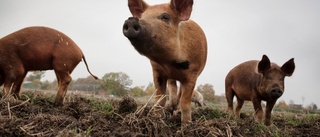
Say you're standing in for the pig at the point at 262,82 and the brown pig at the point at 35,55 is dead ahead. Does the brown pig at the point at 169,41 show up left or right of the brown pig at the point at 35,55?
left

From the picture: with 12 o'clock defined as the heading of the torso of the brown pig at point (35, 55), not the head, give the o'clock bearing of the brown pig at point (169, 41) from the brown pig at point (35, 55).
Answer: the brown pig at point (169, 41) is roughly at 8 o'clock from the brown pig at point (35, 55).

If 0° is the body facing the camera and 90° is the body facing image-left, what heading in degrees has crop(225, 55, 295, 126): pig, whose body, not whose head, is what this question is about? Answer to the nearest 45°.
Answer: approximately 315°

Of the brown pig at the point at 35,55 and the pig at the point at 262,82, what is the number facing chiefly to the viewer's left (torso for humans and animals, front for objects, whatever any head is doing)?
1

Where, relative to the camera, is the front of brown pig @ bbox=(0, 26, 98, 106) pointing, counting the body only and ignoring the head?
to the viewer's left

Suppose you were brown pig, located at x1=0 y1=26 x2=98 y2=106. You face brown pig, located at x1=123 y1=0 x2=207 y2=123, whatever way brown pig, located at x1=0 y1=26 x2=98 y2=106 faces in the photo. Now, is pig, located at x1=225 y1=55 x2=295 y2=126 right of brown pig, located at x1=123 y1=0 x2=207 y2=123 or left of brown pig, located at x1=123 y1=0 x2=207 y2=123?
left

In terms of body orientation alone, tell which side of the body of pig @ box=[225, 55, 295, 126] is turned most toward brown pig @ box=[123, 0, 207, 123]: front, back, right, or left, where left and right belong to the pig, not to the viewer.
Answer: right

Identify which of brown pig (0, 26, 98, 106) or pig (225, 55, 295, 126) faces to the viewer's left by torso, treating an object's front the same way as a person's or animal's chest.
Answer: the brown pig

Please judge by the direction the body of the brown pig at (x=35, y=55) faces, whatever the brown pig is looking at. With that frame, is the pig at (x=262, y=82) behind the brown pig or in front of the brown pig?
behind

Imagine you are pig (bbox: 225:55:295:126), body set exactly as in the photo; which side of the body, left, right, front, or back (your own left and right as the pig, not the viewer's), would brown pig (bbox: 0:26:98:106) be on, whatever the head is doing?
right

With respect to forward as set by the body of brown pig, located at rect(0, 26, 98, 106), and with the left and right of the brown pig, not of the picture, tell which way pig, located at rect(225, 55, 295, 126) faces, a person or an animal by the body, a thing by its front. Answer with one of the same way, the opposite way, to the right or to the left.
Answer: to the left
